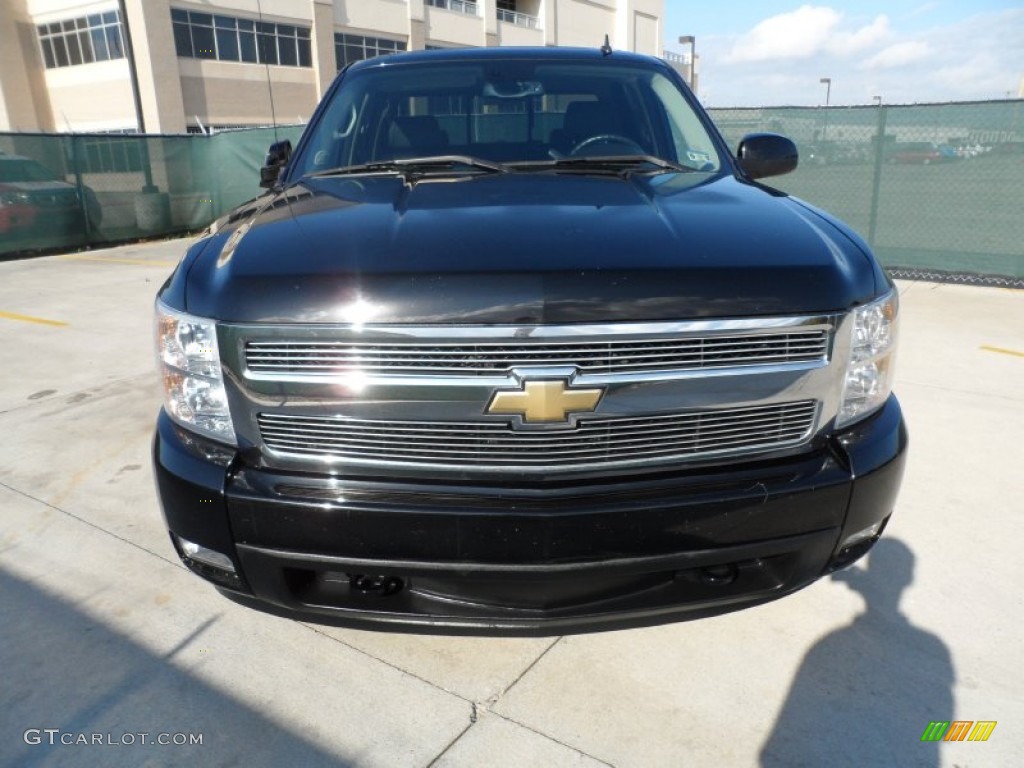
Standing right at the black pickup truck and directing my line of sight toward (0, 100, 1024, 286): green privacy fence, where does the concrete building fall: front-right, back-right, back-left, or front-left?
front-left

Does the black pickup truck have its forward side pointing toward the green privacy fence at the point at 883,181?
no

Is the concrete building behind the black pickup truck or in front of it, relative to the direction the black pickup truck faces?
behind

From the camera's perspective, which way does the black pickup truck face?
toward the camera

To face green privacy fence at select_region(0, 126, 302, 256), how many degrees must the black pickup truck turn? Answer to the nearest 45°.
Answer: approximately 135° to its right
